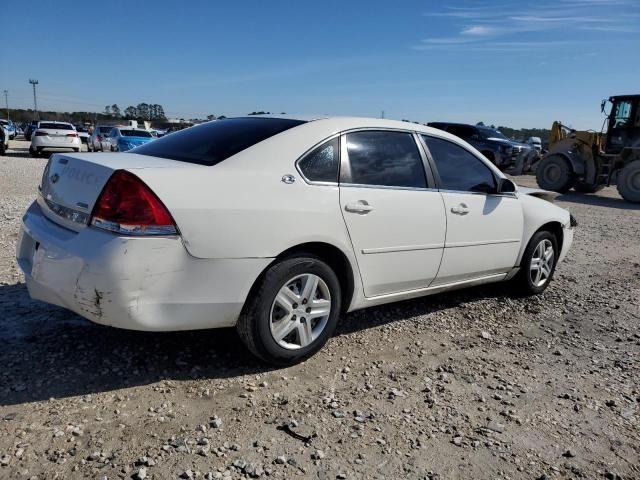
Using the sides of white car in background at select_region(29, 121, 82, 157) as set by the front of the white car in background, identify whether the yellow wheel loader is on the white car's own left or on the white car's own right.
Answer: on the white car's own right

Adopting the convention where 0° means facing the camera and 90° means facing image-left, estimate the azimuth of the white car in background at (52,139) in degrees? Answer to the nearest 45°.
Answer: approximately 180°

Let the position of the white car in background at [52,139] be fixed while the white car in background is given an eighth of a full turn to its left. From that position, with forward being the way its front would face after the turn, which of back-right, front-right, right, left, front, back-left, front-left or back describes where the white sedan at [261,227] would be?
back-left

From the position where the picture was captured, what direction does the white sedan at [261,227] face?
facing away from the viewer and to the right of the viewer

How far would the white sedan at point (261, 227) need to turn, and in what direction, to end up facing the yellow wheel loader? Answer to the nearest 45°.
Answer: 0° — it already faces it
